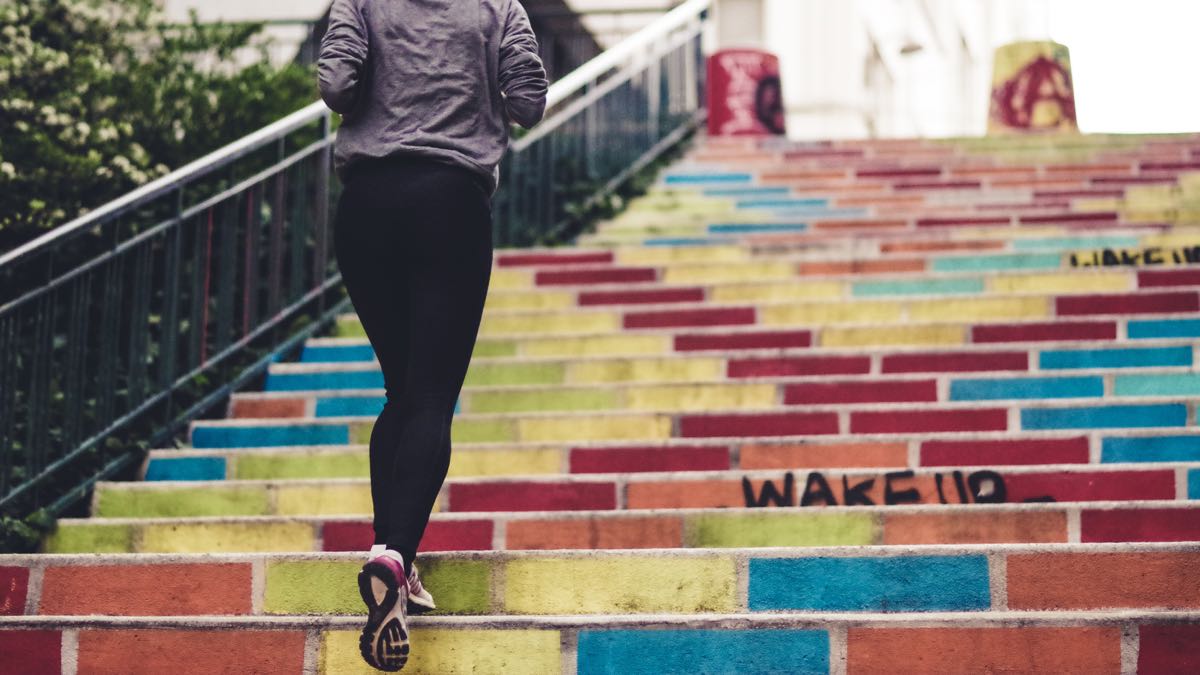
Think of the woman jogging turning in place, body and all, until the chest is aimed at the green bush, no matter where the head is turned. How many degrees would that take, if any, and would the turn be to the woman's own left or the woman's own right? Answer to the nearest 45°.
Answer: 0° — they already face it

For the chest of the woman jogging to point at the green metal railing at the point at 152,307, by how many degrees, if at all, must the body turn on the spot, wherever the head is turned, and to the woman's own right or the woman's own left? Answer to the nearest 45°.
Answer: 0° — they already face it

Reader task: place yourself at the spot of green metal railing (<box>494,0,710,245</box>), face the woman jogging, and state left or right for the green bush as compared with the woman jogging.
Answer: right

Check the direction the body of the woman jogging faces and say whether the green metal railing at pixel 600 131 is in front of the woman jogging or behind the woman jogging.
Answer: in front

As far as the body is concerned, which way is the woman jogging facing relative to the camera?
away from the camera
